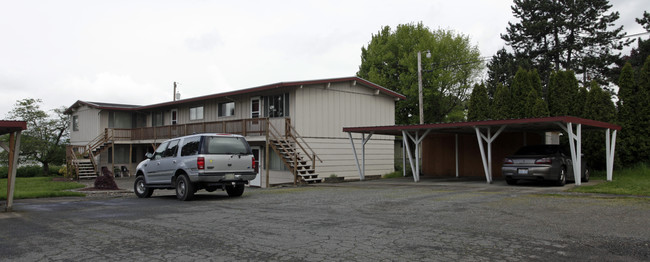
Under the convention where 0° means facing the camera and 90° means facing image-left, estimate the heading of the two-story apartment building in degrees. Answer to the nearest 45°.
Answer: approximately 45°

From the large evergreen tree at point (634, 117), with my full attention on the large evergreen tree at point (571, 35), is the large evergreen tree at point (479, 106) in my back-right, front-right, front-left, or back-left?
front-left

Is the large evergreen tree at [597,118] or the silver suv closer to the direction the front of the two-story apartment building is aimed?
the silver suv

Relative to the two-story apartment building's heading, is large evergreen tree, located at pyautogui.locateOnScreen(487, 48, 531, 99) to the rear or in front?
to the rear

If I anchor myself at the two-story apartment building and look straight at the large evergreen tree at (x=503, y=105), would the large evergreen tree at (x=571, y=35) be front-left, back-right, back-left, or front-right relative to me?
front-left

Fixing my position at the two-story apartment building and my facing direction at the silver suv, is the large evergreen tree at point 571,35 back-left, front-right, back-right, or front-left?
back-left

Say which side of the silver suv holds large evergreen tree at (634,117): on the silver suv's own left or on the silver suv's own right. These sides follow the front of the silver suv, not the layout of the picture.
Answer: on the silver suv's own right

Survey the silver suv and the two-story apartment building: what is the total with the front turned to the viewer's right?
0

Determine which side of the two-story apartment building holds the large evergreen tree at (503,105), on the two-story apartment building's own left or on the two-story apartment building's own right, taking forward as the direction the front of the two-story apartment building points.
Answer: on the two-story apartment building's own left

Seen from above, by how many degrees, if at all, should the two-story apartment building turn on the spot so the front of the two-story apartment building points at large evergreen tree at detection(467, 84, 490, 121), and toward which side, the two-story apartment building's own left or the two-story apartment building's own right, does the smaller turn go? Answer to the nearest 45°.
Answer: approximately 135° to the two-story apartment building's own left

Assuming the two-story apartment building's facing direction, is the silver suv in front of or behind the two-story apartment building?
in front

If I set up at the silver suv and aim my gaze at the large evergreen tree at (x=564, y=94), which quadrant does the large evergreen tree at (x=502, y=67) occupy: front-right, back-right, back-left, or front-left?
front-left

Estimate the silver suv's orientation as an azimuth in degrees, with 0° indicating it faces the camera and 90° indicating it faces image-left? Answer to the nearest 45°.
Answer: approximately 135°
